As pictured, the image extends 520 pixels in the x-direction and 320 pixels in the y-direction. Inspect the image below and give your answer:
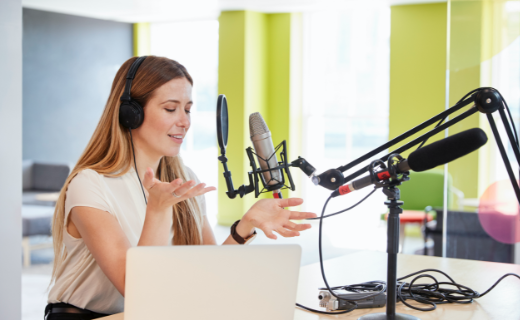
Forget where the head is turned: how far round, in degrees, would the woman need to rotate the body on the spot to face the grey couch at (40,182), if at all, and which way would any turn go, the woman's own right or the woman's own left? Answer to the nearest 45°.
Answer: approximately 135° to the woman's own left

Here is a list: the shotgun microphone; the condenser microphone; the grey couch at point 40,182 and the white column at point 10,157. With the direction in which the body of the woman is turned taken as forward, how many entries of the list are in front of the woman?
2

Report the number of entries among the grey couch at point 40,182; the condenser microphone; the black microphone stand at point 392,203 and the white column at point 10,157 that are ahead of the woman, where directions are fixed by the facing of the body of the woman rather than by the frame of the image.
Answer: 2

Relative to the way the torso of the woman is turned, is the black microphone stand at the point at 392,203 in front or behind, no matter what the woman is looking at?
in front

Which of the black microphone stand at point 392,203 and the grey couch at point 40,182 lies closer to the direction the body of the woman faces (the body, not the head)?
the black microphone stand

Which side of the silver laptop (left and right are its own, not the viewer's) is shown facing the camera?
back

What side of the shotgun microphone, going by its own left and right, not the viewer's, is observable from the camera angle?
right

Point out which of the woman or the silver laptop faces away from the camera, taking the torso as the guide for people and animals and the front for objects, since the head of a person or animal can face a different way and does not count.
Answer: the silver laptop

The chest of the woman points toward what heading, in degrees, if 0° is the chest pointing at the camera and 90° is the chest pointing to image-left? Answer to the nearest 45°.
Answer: approximately 315°

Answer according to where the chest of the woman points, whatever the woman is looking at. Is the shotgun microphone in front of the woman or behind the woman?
in front
